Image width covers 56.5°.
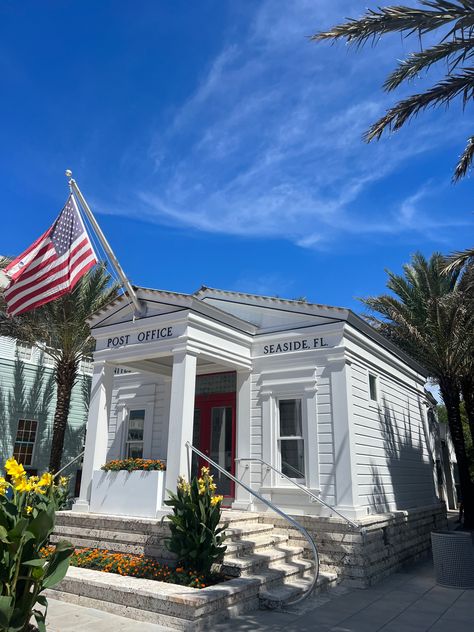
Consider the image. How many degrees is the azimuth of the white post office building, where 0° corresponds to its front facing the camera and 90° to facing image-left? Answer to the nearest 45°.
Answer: approximately 45°

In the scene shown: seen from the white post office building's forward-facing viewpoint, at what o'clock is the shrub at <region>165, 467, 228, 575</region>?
The shrub is roughly at 11 o'clock from the white post office building.

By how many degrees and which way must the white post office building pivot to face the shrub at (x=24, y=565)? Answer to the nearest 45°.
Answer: approximately 45° to its left

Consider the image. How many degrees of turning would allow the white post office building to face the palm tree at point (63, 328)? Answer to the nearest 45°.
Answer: approximately 90° to its right

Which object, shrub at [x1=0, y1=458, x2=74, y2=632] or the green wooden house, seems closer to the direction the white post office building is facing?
the shrub

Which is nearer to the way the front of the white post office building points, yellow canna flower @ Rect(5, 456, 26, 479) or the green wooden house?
the yellow canna flower

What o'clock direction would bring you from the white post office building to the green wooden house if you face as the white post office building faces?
The green wooden house is roughly at 3 o'clock from the white post office building.

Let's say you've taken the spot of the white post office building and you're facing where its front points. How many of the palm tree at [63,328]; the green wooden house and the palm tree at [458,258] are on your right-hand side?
2
